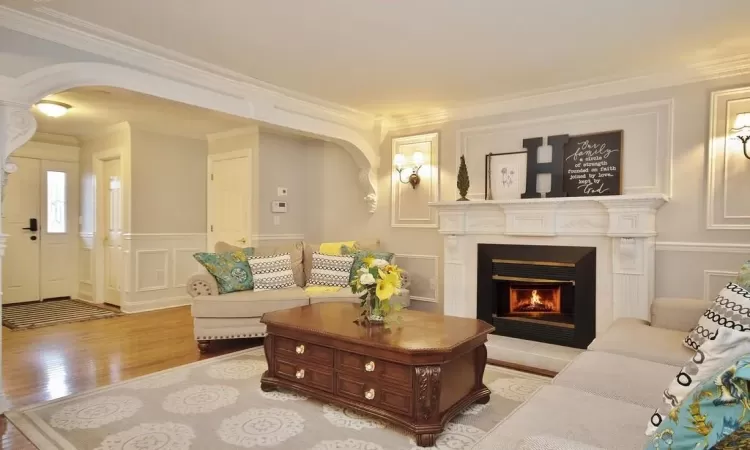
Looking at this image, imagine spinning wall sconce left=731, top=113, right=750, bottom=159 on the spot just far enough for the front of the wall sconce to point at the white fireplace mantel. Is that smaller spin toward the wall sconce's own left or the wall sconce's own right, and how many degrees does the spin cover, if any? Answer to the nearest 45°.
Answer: approximately 90° to the wall sconce's own right

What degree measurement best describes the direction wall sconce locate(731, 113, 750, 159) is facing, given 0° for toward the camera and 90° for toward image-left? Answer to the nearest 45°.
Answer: approximately 0°

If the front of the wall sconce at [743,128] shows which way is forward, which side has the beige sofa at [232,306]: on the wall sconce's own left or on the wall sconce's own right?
on the wall sconce's own right

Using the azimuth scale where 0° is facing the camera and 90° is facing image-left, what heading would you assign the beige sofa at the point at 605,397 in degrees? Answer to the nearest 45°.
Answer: approximately 90°

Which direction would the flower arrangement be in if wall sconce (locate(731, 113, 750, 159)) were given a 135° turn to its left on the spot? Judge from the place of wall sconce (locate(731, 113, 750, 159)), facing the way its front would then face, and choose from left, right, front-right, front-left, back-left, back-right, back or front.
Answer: back

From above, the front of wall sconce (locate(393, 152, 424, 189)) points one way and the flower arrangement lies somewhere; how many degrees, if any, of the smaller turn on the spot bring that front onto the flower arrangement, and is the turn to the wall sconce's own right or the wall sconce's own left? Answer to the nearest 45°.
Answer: approximately 45° to the wall sconce's own left

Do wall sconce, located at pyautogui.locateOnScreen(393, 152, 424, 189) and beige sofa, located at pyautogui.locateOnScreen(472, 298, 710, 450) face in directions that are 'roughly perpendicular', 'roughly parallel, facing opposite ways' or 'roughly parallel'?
roughly perpendicular

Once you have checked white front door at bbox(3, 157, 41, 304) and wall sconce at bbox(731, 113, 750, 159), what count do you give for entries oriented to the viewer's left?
0

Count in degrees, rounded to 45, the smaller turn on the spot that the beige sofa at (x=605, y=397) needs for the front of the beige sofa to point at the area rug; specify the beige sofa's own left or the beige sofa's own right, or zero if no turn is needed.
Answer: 0° — it already faces it

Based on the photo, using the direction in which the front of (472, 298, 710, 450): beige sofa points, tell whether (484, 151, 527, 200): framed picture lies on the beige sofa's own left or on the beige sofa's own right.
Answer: on the beige sofa's own right

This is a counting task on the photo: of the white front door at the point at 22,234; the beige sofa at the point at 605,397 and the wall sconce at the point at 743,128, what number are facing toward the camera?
2

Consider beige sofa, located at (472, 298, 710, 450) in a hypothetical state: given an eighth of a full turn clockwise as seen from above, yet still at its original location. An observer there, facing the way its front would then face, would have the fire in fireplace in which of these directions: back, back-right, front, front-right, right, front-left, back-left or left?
front-right
